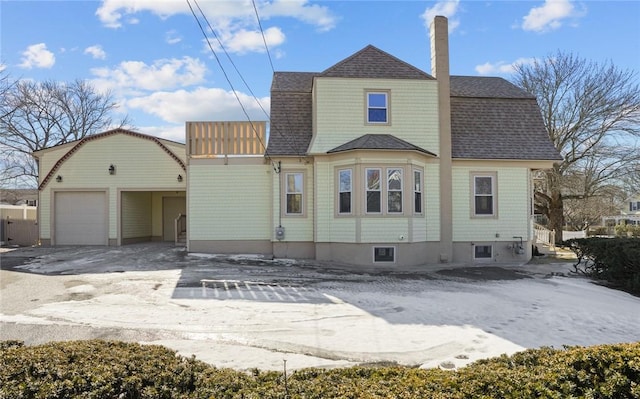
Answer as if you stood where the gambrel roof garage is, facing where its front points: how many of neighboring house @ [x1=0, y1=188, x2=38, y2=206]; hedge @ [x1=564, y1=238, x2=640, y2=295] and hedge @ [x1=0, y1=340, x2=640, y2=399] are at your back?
1

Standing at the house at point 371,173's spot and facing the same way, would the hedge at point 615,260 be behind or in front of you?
in front

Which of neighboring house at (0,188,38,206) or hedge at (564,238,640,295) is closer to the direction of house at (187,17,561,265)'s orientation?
the hedge

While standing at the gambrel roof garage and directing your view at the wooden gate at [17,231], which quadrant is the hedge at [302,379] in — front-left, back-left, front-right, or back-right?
back-left

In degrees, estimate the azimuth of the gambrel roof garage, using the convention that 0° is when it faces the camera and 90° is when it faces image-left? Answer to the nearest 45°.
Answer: approximately 0°

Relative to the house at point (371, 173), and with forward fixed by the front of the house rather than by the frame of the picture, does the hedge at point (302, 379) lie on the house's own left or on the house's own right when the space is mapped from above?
on the house's own right
